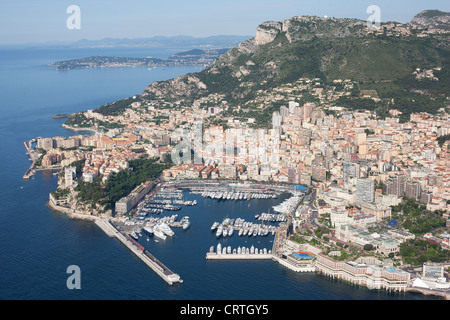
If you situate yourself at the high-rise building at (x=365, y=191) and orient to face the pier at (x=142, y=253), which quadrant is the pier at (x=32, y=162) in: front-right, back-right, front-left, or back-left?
front-right

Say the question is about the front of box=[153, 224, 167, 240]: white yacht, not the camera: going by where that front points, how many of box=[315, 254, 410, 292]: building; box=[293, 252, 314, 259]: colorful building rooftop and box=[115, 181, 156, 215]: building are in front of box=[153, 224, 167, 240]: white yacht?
2

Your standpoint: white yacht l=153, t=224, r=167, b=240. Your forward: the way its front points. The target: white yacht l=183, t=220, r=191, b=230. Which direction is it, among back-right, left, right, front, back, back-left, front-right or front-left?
left

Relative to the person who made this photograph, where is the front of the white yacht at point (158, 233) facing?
facing the viewer and to the right of the viewer

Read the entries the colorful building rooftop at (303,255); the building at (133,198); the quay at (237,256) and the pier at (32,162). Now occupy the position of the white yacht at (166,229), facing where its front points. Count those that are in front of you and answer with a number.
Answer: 2

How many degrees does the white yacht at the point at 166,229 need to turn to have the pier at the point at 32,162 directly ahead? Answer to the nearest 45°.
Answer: approximately 180°

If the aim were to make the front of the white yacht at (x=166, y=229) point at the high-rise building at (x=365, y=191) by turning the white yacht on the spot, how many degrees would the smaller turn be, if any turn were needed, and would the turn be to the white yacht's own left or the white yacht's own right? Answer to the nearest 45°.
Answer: approximately 45° to the white yacht's own left

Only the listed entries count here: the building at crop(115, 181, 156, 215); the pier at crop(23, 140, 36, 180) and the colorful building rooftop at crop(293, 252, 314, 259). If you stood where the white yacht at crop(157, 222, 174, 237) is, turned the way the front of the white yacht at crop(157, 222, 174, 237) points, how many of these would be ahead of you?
1

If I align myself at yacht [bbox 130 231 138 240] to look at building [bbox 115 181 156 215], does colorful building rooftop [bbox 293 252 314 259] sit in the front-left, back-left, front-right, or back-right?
back-right

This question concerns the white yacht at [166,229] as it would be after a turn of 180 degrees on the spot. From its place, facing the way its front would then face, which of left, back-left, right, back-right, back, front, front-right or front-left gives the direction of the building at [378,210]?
back-right

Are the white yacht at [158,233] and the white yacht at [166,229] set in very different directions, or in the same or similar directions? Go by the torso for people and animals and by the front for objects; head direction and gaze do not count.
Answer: same or similar directions

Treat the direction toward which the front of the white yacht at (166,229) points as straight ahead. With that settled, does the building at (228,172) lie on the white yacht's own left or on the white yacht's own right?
on the white yacht's own left

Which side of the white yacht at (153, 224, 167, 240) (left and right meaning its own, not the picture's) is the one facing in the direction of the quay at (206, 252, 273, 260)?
front

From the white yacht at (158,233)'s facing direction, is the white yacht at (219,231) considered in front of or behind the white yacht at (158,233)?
in front

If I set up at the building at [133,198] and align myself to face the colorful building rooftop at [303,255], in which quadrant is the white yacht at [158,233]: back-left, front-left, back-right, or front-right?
front-right
